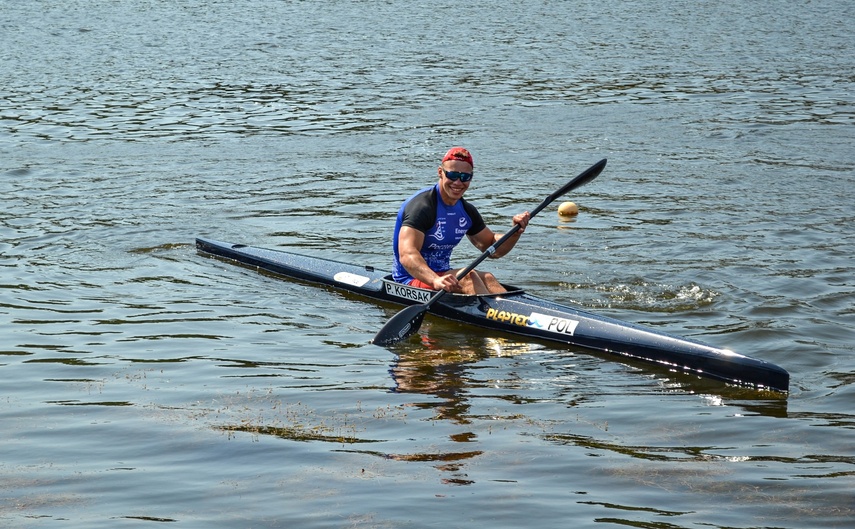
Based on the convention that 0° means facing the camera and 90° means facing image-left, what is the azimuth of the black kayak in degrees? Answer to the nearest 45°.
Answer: approximately 315°

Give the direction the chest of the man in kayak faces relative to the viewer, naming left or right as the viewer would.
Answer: facing the viewer and to the right of the viewer

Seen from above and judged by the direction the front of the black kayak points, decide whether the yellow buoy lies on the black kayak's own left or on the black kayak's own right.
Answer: on the black kayak's own left

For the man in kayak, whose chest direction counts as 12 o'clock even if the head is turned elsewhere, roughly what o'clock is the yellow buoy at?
The yellow buoy is roughly at 8 o'clock from the man in kayak.
